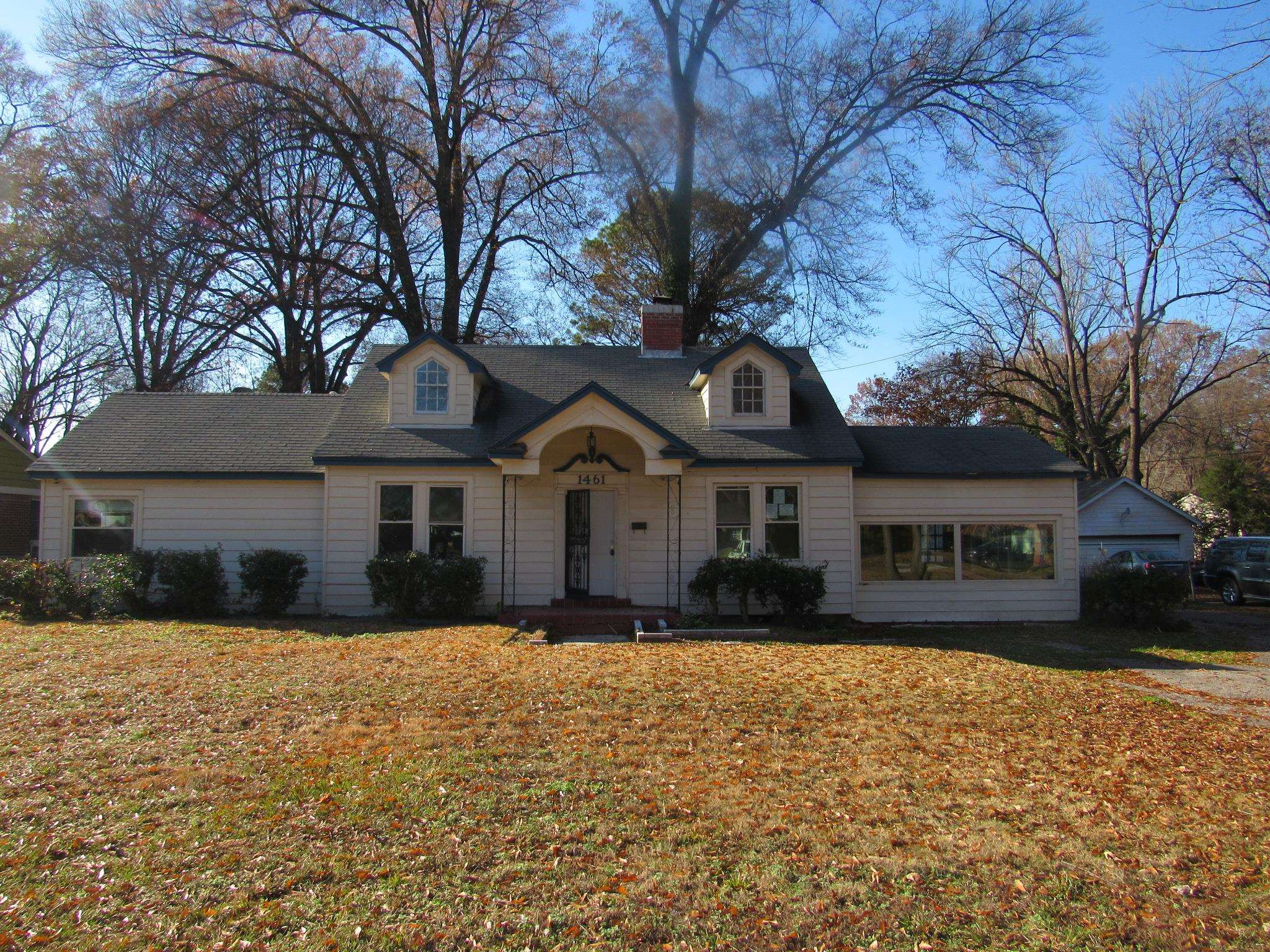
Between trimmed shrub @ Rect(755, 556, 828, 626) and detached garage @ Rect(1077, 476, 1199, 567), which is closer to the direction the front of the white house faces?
the trimmed shrub

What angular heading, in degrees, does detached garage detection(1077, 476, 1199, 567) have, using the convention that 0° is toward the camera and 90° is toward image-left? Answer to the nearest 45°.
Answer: approximately 0°

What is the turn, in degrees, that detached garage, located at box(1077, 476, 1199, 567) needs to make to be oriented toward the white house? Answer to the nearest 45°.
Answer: approximately 45° to its right

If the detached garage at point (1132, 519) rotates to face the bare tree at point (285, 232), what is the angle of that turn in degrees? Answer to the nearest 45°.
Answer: approximately 45° to its right

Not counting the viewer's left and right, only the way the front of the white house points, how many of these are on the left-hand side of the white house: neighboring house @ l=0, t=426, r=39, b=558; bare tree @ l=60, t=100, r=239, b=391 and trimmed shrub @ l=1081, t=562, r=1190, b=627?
1

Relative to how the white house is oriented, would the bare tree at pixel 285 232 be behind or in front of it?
behind

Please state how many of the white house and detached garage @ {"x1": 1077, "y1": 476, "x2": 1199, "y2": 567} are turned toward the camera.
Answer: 2

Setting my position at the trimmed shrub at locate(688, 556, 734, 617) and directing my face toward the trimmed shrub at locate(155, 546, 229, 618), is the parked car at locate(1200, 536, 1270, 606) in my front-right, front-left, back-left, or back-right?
back-right

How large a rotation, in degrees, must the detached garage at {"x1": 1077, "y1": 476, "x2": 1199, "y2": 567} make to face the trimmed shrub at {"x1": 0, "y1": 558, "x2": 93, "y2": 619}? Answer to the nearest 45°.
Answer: approximately 45° to its right

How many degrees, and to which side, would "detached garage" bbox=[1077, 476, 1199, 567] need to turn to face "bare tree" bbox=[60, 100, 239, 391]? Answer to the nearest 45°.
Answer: approximately 45° to its right

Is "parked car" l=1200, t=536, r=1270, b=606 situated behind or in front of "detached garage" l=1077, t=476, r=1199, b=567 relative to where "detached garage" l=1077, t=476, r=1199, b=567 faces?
in front

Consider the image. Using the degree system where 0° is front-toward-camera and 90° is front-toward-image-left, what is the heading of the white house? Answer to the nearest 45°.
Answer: approximately 0°

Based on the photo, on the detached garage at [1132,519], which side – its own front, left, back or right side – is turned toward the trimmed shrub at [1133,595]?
front

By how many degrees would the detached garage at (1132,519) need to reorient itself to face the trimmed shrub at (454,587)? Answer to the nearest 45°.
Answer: approximately 45° to its right
